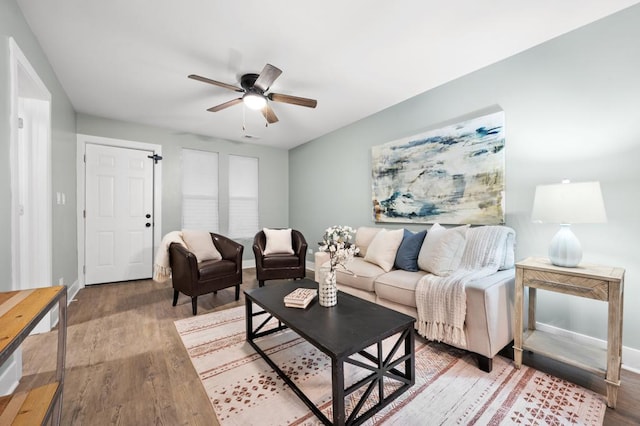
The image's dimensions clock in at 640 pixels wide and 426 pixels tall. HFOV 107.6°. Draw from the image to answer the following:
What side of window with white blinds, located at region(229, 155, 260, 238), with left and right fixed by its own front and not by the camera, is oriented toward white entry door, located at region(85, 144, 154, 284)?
right

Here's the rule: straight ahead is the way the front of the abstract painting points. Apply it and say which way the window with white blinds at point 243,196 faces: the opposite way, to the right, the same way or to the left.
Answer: to the left

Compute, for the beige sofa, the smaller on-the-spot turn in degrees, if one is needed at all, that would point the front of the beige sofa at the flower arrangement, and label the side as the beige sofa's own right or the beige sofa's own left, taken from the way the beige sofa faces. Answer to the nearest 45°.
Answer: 0° — it already faces it

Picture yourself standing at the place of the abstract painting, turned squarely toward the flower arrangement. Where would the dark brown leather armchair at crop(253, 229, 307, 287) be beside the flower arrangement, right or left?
right

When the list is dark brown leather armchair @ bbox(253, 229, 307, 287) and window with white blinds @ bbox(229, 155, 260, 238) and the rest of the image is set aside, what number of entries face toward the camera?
2

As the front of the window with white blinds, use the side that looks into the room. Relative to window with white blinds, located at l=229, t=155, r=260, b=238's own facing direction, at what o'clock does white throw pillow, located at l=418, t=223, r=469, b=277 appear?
The white throw pillow is roughly at 11 o'clock from the window with white blinds.

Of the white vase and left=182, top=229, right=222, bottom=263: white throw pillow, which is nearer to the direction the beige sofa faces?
the white vase

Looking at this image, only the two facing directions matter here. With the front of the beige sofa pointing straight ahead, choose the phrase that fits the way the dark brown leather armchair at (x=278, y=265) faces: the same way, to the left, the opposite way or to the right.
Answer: to the left
